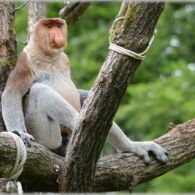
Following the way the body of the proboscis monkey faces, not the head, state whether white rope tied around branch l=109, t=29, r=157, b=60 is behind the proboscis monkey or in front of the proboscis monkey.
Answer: in front

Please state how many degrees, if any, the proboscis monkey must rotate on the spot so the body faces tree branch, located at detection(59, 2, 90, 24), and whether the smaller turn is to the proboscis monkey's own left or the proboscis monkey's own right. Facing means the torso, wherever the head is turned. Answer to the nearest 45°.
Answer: approximately 135° to the proboscis monkey's own left

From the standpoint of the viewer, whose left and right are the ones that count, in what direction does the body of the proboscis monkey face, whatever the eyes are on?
facing the viewer and to the right of the viewer
